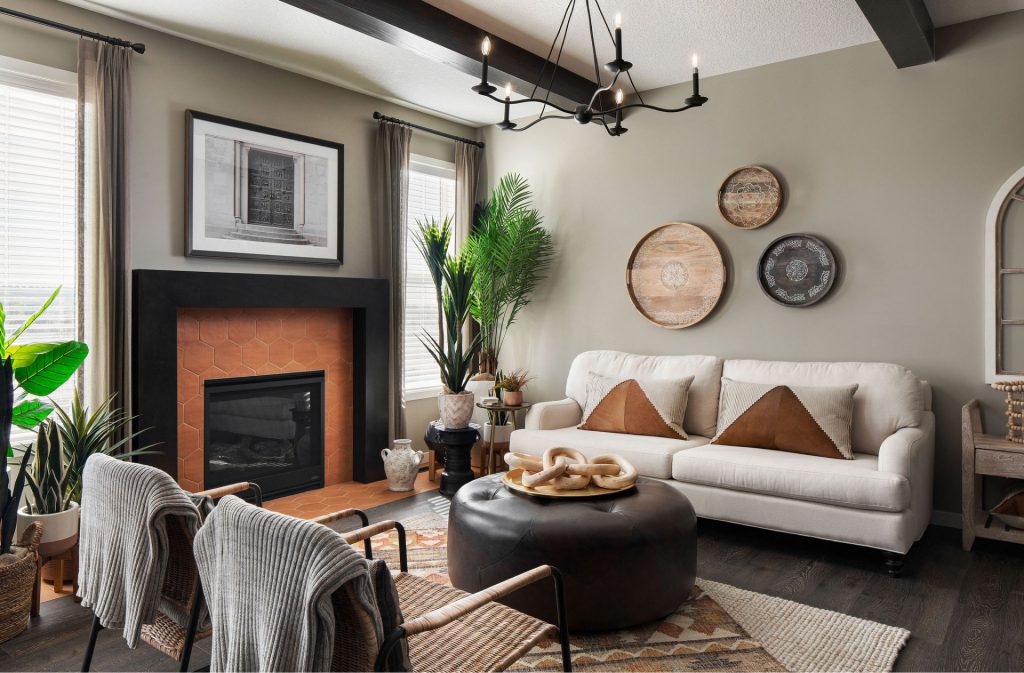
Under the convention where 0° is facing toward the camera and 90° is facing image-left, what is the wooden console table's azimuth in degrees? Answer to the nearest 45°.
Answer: approximately 45°

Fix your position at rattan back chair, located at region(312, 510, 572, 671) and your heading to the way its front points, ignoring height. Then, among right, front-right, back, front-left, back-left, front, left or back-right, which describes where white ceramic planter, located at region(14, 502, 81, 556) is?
left

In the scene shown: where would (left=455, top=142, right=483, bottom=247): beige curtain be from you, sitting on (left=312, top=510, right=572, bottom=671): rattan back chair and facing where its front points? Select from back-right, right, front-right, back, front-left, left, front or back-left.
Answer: front-left

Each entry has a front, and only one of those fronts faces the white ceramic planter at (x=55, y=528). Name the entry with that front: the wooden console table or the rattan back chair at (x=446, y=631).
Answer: the wooden console table

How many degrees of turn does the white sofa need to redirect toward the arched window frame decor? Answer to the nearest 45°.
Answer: approximately 135° to its left

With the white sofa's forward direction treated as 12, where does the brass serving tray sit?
The brass serving tray is roughly at 12 o'clock from the white sofa.

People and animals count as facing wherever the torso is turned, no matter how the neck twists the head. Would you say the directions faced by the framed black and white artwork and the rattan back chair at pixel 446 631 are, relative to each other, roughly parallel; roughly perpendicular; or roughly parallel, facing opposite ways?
roughly perpendicular

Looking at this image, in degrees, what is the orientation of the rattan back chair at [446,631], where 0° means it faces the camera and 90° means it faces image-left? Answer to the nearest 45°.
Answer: approximately 225°

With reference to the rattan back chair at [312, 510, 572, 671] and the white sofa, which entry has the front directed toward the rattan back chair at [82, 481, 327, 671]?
the white sofa
